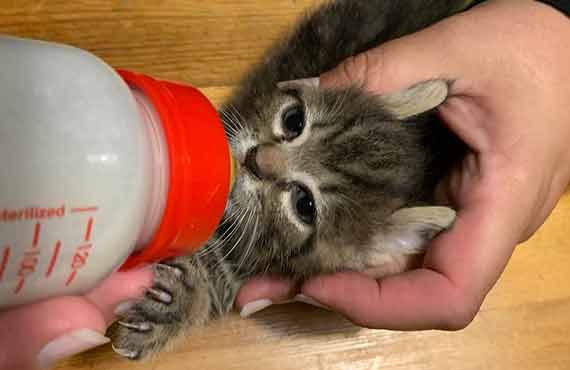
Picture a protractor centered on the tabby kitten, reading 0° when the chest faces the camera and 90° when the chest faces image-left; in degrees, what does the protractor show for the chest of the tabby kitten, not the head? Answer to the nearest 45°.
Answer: approximately 45°
